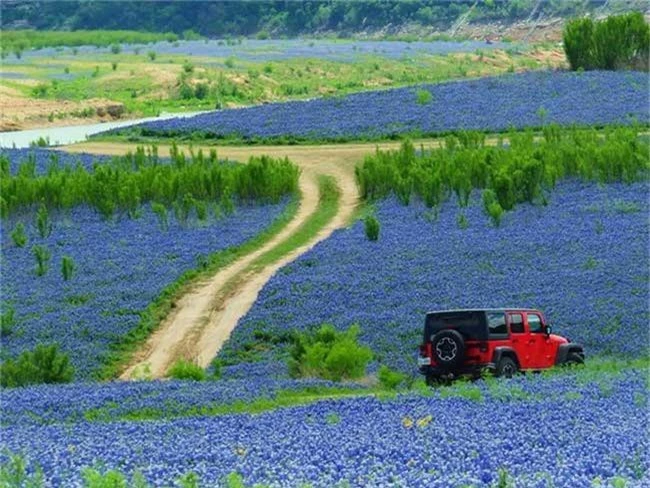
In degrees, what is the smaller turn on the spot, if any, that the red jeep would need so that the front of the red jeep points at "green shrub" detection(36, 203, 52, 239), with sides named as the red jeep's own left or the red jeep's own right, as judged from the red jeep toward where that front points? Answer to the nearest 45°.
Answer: approximately 90° to the red jeep's own left

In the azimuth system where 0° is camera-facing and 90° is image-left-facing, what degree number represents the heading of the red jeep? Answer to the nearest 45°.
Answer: approximately 225°

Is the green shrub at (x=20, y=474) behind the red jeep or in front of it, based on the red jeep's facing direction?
behind

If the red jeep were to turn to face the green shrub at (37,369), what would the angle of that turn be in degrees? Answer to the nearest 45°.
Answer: approximately 135° to its left

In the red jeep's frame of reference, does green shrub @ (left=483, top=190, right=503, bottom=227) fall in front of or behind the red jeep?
in front

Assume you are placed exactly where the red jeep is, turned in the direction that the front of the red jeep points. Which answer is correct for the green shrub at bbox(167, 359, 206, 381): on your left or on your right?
on your left
